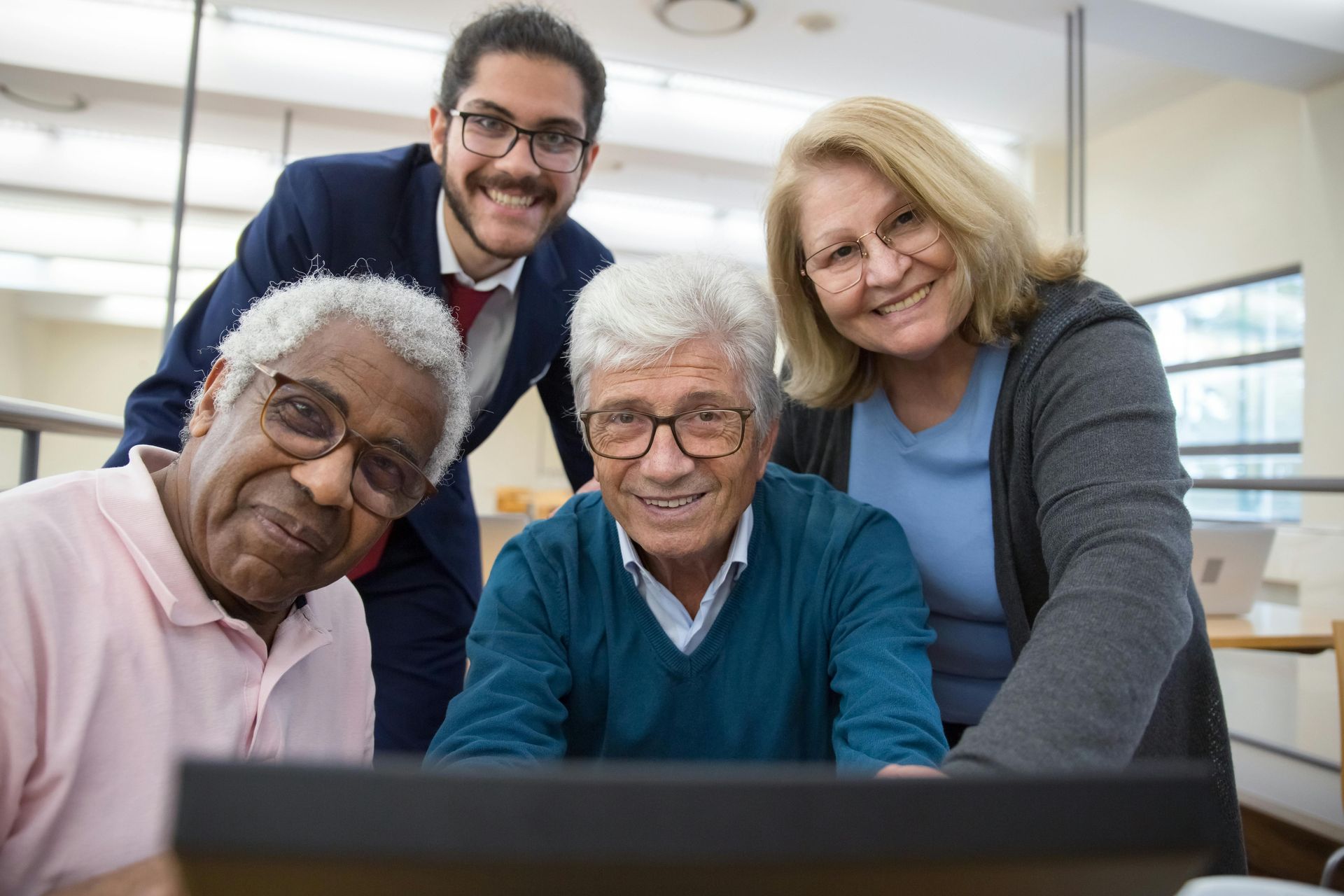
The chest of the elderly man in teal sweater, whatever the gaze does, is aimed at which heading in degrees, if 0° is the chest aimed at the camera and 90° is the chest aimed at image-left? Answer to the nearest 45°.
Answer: approximately 0°

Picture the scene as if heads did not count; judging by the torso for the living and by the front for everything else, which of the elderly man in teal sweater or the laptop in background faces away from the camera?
the laptop in background

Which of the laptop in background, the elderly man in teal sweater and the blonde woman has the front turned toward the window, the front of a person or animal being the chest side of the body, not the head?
the laptop in background

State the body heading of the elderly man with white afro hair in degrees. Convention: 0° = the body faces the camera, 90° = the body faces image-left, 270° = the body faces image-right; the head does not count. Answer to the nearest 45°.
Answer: approximately 315°

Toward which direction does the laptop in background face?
away from the camera

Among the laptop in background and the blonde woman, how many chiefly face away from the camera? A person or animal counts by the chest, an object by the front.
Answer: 1

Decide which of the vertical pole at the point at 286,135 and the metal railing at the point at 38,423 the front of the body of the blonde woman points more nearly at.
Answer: the metal railing

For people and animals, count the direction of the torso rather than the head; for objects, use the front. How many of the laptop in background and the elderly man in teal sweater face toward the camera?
1

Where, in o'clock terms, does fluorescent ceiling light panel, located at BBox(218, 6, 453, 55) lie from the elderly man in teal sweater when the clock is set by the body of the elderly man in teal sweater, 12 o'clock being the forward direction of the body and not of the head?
The fluorescent ceiling light panel is roughly at 5 o'clock from the elderly man in teal sweater.

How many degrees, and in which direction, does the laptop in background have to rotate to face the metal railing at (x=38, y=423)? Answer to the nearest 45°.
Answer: approximately 135° to its left
